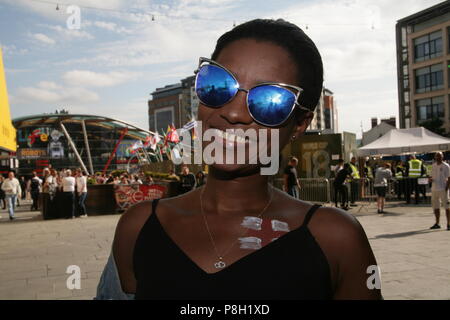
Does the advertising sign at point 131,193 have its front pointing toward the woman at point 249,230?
yes

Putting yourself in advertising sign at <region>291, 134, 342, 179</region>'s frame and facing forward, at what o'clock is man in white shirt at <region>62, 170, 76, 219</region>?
The man in white shirt is roughly at 2 o'clock from the advertising sign.

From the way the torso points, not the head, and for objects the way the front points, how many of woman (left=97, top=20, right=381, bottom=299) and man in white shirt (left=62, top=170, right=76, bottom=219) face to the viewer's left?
0

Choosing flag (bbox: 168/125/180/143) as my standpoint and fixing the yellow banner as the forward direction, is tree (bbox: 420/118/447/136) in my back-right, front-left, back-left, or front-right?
back-left

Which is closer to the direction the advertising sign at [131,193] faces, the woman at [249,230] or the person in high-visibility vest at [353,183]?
the woman
